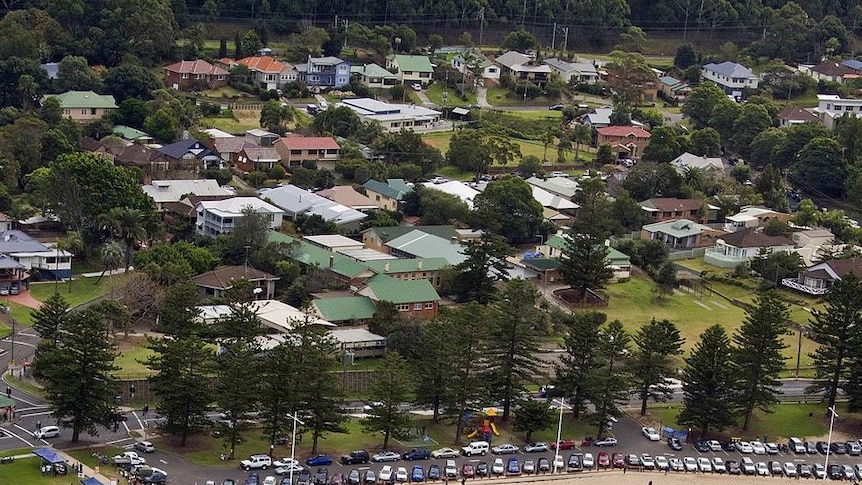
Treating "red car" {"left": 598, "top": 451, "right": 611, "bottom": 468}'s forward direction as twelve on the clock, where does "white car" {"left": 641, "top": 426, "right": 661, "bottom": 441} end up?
The white car is roughly at 7 o'clock from the red car.

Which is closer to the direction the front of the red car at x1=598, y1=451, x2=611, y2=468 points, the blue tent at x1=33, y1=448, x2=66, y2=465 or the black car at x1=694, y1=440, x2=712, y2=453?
the blue tent

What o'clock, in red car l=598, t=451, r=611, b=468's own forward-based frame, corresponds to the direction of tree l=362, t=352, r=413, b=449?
The tree is roughly at 3 o'clock from the red car.

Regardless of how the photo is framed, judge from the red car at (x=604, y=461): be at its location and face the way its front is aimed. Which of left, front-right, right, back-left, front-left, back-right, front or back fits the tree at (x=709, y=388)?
back-left

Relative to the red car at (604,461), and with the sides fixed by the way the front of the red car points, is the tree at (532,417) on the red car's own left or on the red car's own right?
on the red car's own right

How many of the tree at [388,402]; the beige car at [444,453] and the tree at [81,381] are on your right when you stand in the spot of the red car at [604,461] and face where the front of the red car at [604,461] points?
3

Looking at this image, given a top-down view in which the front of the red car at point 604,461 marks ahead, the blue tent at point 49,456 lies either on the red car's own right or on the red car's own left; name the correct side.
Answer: on the red car's own right

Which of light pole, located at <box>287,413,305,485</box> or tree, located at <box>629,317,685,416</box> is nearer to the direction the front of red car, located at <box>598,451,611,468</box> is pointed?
the light pole

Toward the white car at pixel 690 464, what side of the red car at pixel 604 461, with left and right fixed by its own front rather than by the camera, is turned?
left

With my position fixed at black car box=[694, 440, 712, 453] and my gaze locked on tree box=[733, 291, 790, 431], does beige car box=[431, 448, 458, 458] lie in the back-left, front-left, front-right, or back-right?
back-left

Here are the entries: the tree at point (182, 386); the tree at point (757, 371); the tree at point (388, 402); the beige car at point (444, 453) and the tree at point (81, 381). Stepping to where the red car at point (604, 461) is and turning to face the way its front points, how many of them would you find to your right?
4

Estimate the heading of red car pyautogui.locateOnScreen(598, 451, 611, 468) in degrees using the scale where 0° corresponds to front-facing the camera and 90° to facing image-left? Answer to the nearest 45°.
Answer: approximately 0°

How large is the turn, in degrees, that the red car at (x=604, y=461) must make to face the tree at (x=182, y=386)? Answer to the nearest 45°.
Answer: approximately 90° to its right

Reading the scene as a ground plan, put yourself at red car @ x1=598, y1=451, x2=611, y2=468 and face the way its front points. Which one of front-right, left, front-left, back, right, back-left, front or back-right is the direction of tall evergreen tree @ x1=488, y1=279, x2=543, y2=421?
back-right

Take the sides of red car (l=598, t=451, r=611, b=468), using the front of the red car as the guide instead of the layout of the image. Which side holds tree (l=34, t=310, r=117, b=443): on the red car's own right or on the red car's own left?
on the red car's own right

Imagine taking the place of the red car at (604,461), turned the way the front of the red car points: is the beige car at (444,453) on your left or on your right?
on your right
